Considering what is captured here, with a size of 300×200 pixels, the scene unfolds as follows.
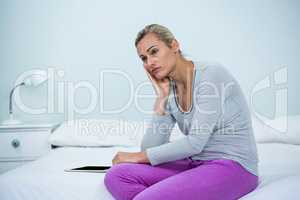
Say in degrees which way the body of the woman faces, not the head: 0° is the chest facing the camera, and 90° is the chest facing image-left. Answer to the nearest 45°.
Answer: approximately 45°

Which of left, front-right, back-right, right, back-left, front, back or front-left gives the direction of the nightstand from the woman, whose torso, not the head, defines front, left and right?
right

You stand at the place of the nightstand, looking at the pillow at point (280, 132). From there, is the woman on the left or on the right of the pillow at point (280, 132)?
right

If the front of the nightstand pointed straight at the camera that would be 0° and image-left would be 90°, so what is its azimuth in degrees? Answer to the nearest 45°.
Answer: approximately 0°

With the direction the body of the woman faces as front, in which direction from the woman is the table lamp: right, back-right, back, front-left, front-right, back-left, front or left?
right

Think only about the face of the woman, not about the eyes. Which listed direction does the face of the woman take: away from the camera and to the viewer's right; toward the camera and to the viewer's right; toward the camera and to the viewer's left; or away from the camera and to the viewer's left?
toward the camera and to the viewer's left

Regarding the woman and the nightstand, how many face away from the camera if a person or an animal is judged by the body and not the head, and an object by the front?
0
